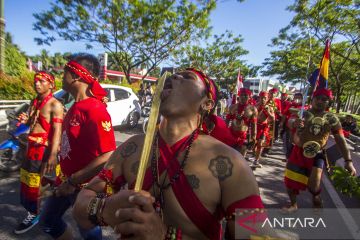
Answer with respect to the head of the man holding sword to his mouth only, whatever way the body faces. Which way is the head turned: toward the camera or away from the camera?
toward the camera

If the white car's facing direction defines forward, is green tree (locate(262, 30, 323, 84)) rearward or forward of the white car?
rearward

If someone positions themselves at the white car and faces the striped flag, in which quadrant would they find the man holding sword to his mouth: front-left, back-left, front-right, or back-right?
front-right

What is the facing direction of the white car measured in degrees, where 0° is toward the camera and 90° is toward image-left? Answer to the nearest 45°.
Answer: approximately 45°
